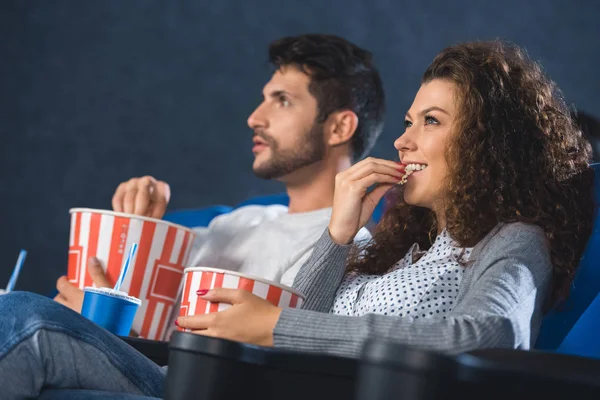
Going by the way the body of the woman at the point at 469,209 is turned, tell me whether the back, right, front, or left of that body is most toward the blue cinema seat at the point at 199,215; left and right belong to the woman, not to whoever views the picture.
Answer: right

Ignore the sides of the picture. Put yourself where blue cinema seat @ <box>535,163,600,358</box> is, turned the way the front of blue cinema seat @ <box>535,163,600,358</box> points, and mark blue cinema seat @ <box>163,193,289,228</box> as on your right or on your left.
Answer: on your right

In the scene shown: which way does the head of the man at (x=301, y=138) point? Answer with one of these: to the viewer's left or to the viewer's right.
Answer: to the viewer's left

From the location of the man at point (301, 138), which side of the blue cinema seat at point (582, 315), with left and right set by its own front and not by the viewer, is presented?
right

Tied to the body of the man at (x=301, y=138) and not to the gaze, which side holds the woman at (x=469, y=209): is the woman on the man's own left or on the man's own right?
on the man's own left

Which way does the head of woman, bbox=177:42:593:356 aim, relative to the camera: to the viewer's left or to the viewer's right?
to the viewer's left

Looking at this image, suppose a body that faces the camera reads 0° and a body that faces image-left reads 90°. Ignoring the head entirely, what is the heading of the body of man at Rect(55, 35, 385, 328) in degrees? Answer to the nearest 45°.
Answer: approximately 45°

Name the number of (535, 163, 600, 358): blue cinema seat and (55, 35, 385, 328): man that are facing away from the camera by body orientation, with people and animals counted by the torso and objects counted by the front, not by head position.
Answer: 0

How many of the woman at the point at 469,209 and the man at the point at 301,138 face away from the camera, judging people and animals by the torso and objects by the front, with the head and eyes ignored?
0
